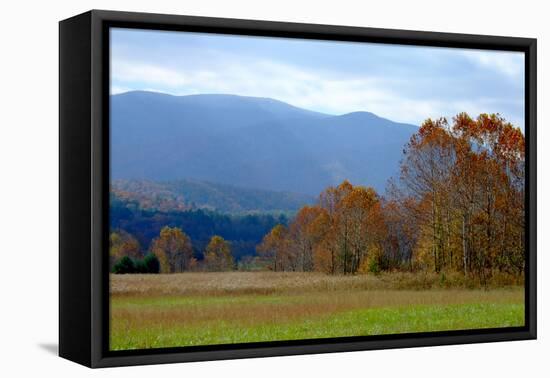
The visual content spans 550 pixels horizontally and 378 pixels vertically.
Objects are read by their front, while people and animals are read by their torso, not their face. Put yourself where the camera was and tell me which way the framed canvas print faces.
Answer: facing the viewer and to the right of the viewer
